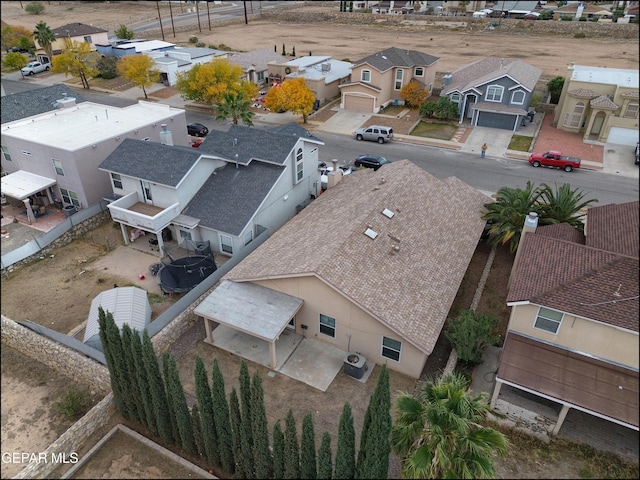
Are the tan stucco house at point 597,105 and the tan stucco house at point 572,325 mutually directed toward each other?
yes

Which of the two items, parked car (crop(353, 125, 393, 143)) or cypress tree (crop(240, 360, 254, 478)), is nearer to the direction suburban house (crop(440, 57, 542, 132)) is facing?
the cypress tree

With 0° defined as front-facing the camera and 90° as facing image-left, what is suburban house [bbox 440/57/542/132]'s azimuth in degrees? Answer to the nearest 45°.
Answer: approximately 0°

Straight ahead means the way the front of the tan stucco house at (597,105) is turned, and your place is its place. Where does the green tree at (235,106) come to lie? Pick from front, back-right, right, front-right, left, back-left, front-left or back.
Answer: front-right

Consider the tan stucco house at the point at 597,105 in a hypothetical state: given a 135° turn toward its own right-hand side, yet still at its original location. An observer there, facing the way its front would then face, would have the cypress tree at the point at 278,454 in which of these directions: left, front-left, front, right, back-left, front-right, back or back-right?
back-left

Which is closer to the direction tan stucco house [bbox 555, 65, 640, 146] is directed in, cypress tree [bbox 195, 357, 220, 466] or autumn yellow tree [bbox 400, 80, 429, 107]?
the cypress tree

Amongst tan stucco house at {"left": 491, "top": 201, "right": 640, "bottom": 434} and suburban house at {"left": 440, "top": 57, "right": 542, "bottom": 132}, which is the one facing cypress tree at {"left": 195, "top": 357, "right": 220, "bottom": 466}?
the suburban house

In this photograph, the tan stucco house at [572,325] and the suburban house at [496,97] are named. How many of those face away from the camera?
1

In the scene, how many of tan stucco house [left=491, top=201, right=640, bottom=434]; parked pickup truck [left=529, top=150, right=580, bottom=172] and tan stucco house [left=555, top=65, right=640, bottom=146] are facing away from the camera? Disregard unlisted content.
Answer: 1

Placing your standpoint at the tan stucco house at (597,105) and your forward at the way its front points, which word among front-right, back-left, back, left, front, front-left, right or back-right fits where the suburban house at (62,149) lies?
front-right

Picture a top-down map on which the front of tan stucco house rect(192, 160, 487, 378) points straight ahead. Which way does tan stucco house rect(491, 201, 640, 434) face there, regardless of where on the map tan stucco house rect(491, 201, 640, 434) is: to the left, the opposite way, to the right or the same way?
the same way

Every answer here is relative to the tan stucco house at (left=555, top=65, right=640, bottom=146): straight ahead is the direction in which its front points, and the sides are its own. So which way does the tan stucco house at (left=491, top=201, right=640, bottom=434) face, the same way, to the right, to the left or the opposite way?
the opposite way

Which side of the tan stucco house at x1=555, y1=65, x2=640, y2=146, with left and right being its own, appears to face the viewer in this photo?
front

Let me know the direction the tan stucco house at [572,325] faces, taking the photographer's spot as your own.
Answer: facing away from the viewer

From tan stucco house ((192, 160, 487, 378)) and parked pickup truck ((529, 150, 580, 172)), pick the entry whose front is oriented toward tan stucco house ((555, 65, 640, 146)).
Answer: tan stucco house ((192, 160, 487, 378))

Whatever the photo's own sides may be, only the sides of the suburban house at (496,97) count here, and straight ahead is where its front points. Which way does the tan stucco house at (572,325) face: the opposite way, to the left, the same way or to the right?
the opposite way

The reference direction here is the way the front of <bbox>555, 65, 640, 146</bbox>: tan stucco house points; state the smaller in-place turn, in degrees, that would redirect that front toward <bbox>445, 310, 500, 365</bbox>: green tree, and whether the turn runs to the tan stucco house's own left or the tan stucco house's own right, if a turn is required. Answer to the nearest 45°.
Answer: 0° — it already faces it

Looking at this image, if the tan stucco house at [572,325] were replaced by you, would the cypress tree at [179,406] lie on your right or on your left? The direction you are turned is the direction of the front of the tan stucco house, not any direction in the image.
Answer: on your left

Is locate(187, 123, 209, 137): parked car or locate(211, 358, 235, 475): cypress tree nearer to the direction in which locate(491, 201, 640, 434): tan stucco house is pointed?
the parked car
